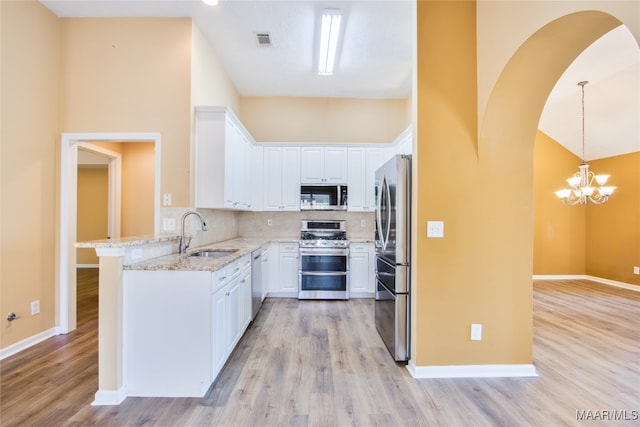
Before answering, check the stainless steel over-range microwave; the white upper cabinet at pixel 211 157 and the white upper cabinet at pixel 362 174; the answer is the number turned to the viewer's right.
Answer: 1

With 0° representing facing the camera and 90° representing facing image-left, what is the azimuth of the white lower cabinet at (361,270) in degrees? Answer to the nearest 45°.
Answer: approximately 0°

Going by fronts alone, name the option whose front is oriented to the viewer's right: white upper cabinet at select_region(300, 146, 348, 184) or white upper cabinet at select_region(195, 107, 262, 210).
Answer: white upper cabinet at select_region(195, 107, 262, 210)

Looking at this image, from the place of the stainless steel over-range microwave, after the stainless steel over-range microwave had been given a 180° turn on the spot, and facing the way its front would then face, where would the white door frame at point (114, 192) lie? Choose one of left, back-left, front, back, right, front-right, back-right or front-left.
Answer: left

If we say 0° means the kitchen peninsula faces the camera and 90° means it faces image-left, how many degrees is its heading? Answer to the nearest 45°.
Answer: approximately 270°

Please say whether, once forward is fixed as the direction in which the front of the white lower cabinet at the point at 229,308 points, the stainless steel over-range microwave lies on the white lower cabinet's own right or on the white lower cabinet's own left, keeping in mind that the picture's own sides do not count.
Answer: on the white lower cabinet's own left

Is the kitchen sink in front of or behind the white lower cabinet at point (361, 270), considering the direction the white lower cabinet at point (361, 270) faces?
in front

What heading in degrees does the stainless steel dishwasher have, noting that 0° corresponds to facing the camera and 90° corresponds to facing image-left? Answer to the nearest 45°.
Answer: approximately 270°
